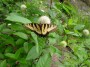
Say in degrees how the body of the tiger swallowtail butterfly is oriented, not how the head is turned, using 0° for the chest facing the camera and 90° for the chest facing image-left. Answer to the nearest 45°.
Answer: approximately 180°
